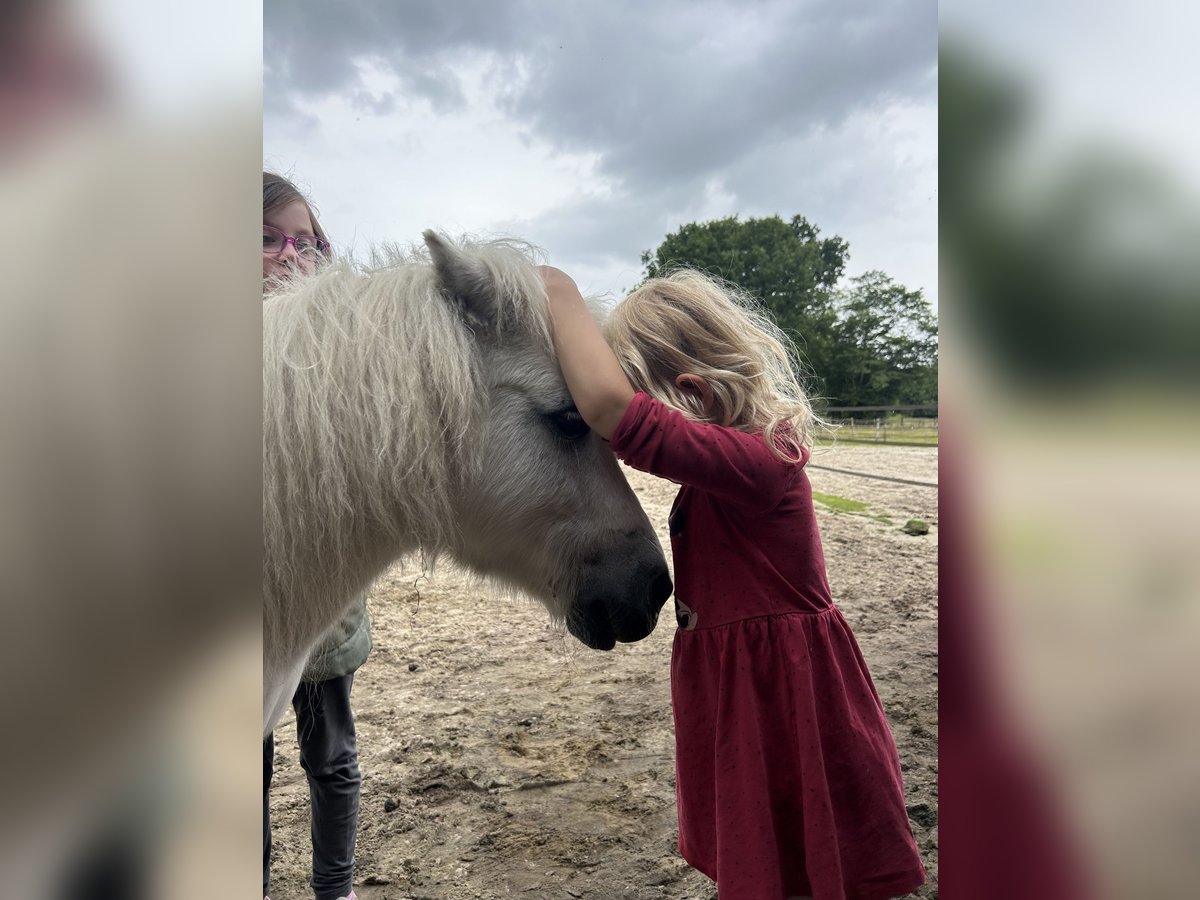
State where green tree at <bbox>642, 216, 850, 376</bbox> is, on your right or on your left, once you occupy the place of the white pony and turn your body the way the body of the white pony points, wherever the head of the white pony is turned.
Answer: on your left

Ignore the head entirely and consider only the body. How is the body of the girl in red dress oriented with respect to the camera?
to the viewer's left

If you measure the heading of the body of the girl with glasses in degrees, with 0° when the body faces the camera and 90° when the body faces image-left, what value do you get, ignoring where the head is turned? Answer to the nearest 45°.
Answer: approximately 0°

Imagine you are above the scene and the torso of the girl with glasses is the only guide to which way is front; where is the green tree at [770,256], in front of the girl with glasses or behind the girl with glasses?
behind

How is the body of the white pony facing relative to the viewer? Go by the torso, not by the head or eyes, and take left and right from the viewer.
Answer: facing to the right of the viewer

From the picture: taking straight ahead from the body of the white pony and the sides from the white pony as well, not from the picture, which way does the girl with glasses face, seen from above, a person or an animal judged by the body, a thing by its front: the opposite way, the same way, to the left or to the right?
to the right

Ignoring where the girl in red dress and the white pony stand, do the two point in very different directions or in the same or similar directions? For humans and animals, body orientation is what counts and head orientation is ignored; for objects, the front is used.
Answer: very different directions

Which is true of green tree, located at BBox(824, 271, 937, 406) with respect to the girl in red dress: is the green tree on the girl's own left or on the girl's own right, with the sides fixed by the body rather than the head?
on the girl's own right

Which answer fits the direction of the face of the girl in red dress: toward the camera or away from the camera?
away from the camera
